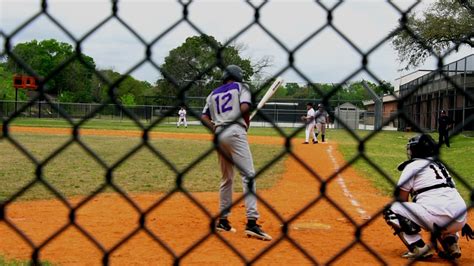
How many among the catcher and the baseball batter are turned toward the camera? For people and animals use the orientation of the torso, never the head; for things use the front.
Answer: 0

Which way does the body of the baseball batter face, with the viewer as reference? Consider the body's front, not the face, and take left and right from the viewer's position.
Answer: facing away from the viewer and to the right of the viewer

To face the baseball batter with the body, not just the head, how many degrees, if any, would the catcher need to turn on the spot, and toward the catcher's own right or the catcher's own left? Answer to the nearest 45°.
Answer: approximately 45° to the catcher's own left

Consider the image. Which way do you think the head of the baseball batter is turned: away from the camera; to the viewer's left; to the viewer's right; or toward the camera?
away from the camera

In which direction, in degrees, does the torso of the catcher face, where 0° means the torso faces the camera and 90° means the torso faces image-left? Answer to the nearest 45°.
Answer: approximately 135°
